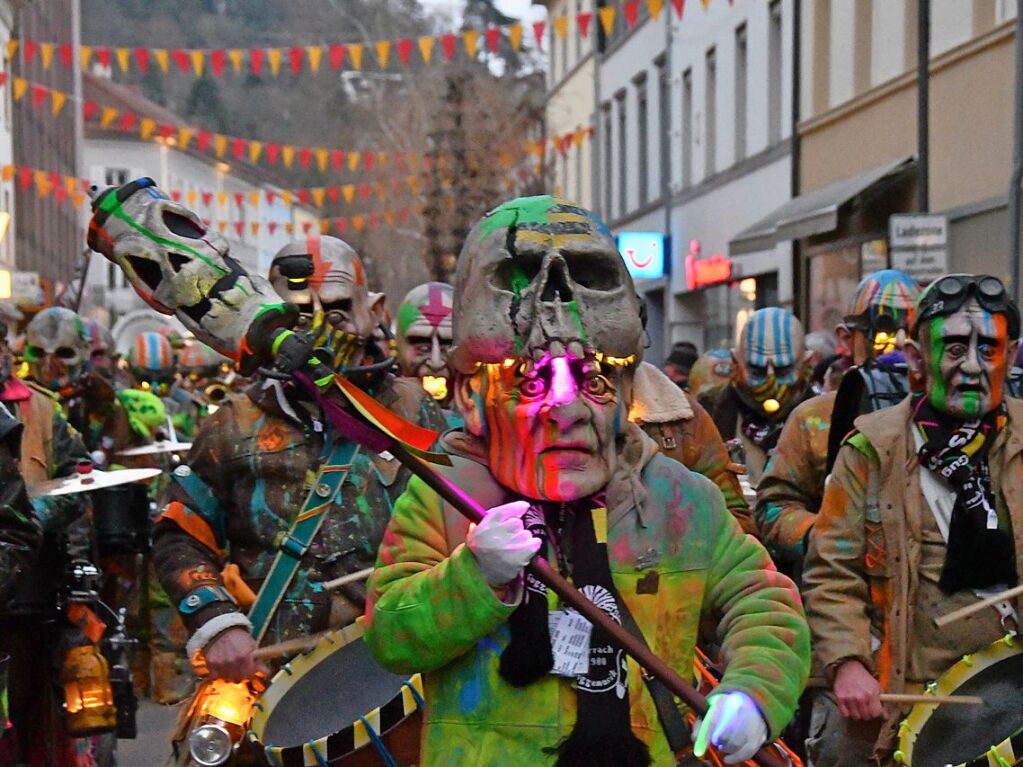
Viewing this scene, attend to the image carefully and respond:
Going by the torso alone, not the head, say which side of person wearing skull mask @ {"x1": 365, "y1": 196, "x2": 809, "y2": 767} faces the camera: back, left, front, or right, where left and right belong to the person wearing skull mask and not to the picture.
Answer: front

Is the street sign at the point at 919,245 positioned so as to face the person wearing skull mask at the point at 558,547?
yes

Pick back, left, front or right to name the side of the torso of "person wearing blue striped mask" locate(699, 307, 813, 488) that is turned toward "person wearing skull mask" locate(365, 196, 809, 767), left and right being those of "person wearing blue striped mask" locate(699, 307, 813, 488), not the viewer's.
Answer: front

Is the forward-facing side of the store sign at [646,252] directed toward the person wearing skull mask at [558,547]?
yes

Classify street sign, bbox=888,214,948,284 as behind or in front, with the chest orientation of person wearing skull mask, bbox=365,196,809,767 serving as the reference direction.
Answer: behind

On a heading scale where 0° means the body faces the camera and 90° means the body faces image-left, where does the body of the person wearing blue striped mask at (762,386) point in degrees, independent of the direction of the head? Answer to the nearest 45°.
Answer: approximately 0°

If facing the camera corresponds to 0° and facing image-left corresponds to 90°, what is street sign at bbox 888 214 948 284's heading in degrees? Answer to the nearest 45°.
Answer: approximately 0°

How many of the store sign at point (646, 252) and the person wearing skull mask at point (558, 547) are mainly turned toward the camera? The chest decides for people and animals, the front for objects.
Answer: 2

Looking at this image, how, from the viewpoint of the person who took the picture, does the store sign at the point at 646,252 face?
facing the viewer

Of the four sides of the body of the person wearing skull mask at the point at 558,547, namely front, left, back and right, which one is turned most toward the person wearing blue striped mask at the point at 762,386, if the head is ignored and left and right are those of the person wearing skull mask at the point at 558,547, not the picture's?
back
